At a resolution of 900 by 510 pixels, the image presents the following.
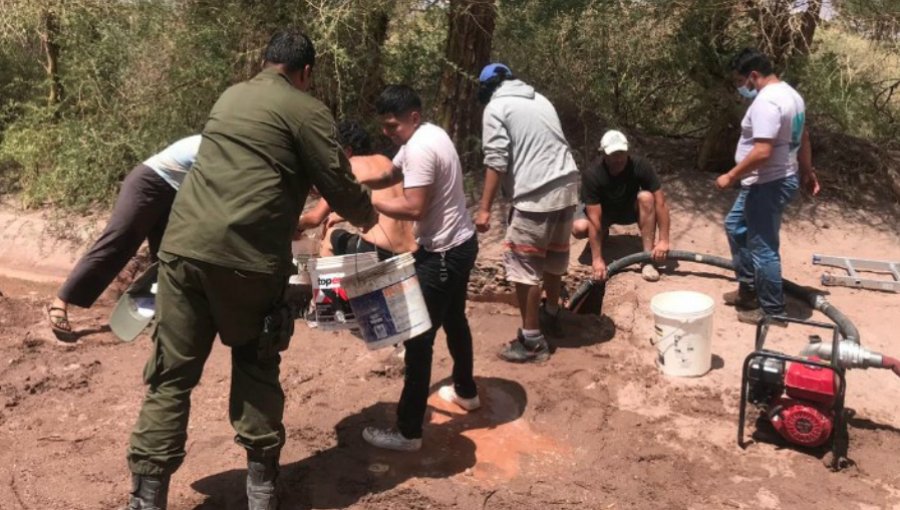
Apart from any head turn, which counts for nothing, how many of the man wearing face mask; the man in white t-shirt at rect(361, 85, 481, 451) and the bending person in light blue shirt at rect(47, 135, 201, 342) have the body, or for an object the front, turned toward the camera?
0

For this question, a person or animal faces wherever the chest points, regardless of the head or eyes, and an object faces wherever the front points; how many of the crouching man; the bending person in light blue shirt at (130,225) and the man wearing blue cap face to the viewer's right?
1

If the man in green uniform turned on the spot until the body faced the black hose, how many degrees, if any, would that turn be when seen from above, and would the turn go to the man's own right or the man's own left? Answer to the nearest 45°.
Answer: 0° — they already face it

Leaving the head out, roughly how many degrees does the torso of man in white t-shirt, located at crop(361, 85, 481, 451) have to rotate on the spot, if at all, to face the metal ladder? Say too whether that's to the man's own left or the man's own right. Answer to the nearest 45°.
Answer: approximately 135° to the man's own right

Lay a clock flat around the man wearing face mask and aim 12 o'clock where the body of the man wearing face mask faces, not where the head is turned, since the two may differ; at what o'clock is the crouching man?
The crouching man is roughly at 1 o'clock from the man wearing face mask.

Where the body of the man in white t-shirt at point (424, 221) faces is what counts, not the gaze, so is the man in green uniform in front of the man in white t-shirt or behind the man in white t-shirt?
in front

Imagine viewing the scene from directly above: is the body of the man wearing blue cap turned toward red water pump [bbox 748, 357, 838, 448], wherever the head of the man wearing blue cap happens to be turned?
no

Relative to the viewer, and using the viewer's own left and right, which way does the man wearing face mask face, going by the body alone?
facing to the left of the viewer

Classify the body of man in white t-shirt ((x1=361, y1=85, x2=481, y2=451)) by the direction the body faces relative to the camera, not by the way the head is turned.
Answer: to the viewer's left

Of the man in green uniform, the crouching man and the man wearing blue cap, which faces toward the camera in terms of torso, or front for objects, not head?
the crouching man

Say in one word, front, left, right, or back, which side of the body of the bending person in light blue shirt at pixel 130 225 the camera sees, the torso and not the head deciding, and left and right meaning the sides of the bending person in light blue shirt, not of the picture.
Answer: right

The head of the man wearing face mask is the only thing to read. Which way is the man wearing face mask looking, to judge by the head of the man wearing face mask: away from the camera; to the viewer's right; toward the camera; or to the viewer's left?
to the viewer's left

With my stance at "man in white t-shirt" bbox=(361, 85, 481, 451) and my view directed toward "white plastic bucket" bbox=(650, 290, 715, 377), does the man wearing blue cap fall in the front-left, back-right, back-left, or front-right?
front-left

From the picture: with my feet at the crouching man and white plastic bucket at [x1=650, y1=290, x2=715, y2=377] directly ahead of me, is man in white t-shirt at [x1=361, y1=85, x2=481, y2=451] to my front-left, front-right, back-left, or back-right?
front-right

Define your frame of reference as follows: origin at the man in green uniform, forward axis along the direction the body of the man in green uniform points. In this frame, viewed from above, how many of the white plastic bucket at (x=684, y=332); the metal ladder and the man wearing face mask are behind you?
0

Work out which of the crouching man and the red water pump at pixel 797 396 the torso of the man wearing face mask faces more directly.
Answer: the crouching man

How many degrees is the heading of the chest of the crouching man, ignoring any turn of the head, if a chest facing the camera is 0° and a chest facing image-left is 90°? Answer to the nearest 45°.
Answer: approximately 0°

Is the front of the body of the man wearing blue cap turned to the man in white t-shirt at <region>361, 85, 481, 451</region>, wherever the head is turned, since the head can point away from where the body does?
no

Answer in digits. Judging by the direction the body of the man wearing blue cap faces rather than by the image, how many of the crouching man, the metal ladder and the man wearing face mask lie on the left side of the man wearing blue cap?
0

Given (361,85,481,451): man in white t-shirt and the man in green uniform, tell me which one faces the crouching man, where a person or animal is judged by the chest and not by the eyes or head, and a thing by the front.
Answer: the man in green uniform

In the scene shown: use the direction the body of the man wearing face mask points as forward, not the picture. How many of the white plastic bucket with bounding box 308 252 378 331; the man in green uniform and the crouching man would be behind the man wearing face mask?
0
